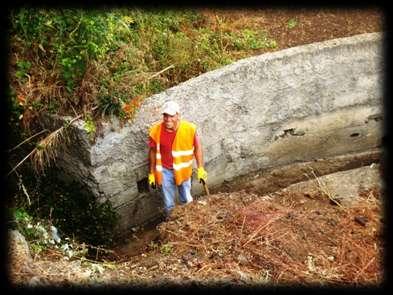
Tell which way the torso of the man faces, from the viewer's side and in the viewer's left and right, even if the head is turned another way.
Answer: facing the viewer and to the left of the viewer
